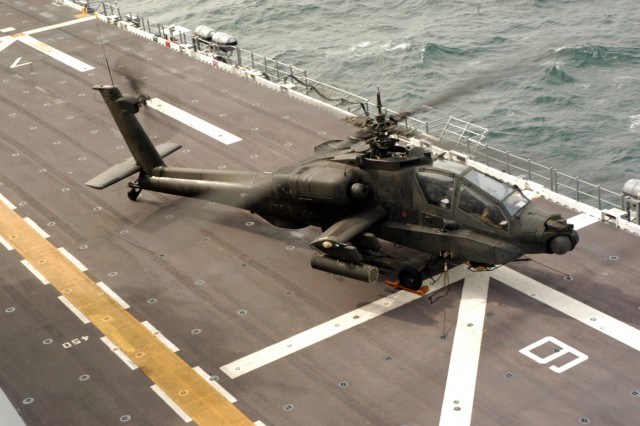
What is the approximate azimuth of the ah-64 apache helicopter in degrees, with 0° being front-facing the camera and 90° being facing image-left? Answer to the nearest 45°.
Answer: approximately 315°
